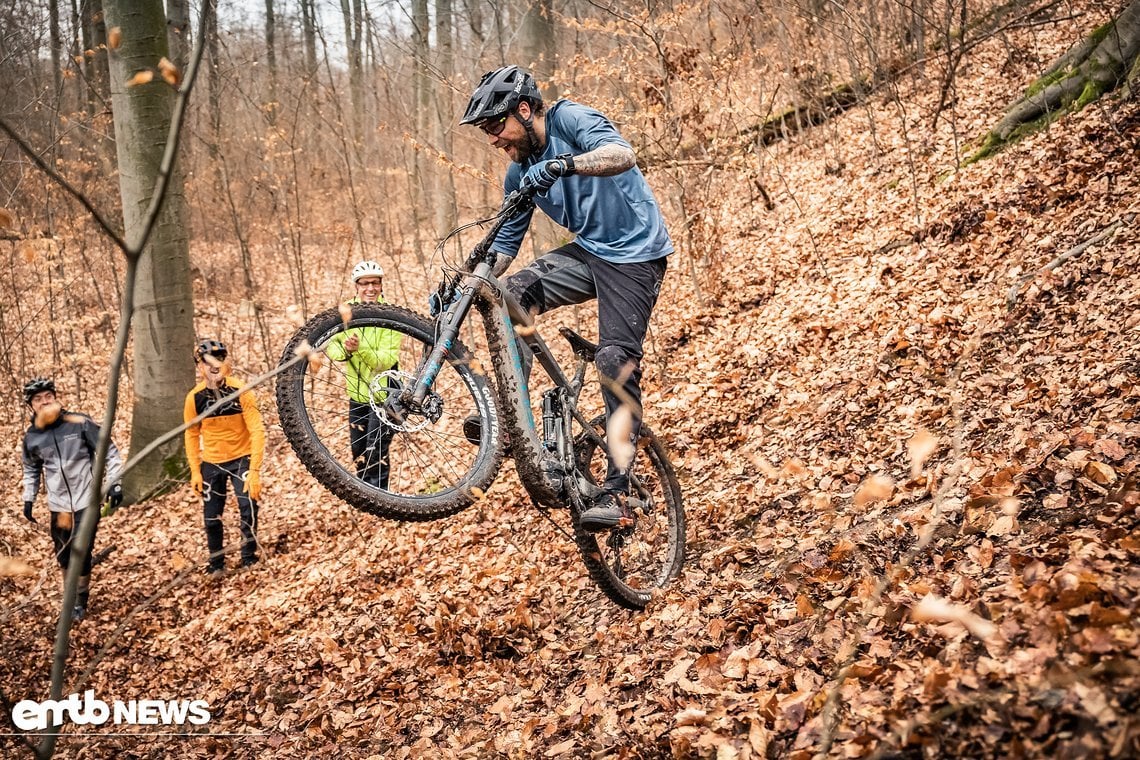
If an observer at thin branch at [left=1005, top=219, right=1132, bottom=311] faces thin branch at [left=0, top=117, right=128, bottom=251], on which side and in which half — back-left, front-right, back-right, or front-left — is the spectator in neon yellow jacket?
front-right

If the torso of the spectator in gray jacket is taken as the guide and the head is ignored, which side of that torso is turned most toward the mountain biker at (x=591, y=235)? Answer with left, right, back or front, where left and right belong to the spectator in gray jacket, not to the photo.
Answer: front

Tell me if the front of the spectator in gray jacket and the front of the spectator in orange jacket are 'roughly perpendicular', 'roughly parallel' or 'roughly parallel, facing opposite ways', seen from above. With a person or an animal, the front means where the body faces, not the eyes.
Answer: roughly parallel

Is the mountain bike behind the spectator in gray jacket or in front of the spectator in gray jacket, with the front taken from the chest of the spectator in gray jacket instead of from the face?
in front

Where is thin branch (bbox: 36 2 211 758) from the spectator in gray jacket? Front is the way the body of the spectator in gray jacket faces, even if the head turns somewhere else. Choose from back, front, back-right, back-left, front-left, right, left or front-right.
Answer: front

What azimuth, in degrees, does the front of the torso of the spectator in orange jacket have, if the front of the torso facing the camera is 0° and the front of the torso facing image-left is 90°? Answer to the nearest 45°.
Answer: approximately 0°

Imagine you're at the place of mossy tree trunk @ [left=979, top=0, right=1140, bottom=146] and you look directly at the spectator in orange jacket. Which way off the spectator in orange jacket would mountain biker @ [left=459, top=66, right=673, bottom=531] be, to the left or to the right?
left

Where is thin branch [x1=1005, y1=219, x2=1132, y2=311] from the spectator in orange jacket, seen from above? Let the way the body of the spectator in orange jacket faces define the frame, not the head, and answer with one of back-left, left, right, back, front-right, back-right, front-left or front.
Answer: front-left

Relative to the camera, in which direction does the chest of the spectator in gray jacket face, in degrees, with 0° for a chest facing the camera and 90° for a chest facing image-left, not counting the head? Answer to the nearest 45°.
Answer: approximately 0°

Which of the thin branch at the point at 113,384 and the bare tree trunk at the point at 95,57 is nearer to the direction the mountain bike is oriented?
the thin branch
